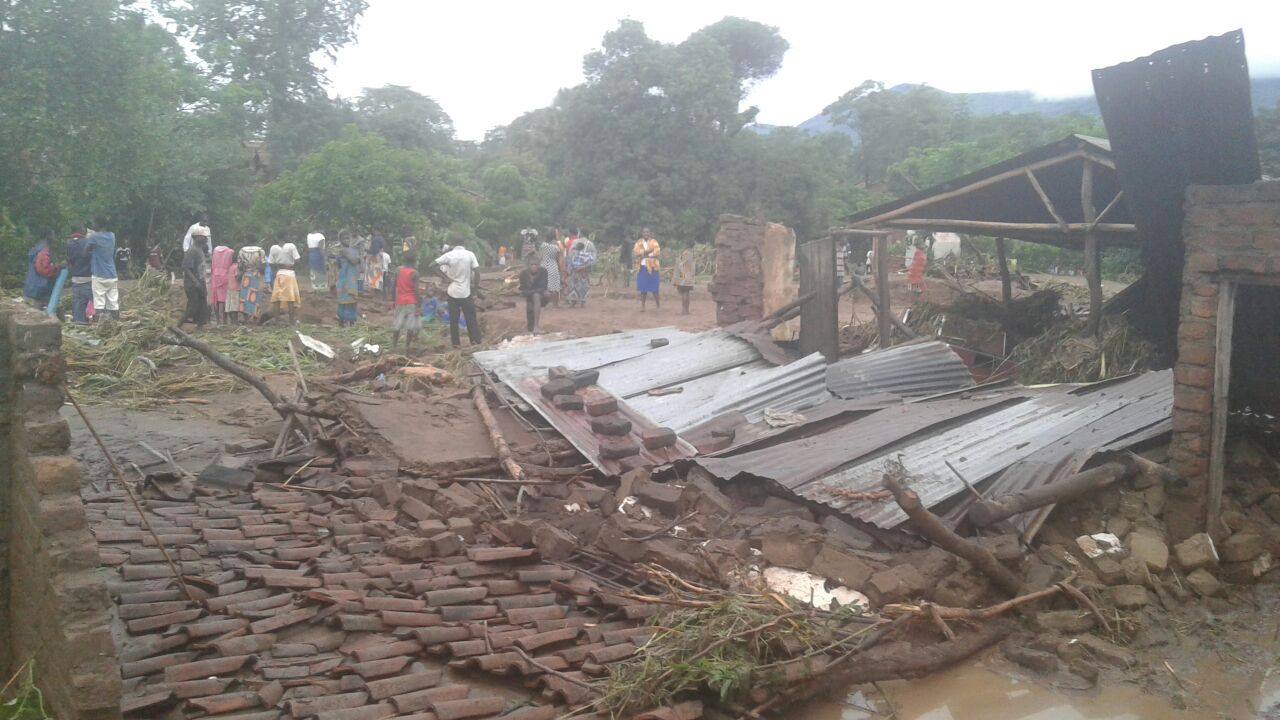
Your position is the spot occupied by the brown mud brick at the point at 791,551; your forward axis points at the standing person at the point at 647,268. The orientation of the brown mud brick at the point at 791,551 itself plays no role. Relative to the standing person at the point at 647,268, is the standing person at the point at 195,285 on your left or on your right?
left

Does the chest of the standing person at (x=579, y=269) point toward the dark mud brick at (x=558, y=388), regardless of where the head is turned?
yes

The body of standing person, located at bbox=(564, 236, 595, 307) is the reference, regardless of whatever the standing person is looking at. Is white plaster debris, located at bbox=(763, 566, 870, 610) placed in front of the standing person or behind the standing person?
in front
